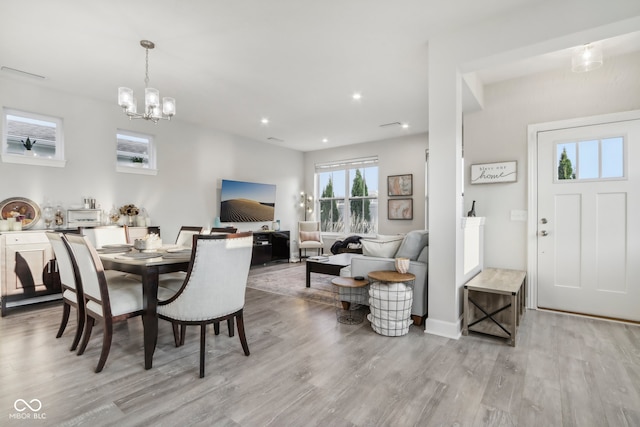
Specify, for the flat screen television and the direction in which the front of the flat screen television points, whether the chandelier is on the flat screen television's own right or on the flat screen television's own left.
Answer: on the flat screen television's own right

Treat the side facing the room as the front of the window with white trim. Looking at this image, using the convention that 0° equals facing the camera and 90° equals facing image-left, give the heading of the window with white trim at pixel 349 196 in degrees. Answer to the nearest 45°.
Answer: approximately 45°

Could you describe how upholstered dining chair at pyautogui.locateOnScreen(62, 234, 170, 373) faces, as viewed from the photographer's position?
facing away from the viewer and to the right of the viewer

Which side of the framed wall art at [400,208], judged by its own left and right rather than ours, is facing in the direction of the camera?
front

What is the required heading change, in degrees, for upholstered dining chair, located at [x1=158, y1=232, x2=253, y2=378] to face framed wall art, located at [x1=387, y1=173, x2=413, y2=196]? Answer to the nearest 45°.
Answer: approximately 90° to its right

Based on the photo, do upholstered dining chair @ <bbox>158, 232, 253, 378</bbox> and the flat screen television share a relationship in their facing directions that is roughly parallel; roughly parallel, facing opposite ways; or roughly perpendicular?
roughly parallel, facing opposite ways

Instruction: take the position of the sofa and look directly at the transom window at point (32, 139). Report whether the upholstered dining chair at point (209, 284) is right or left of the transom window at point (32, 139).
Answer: left

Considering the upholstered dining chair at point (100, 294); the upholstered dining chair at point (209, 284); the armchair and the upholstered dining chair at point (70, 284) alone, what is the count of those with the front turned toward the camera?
1

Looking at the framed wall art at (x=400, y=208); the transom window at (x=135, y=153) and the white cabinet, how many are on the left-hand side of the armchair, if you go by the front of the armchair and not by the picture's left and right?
1

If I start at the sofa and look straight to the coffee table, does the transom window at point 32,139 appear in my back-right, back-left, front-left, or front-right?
front-left

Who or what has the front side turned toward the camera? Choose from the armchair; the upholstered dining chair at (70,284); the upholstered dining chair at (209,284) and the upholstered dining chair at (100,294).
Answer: the armchair

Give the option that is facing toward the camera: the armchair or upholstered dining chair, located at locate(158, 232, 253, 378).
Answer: the armchair

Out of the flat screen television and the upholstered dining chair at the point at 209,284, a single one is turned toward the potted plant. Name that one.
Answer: the upholstered dining chair

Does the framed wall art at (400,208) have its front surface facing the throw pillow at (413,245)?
yes
